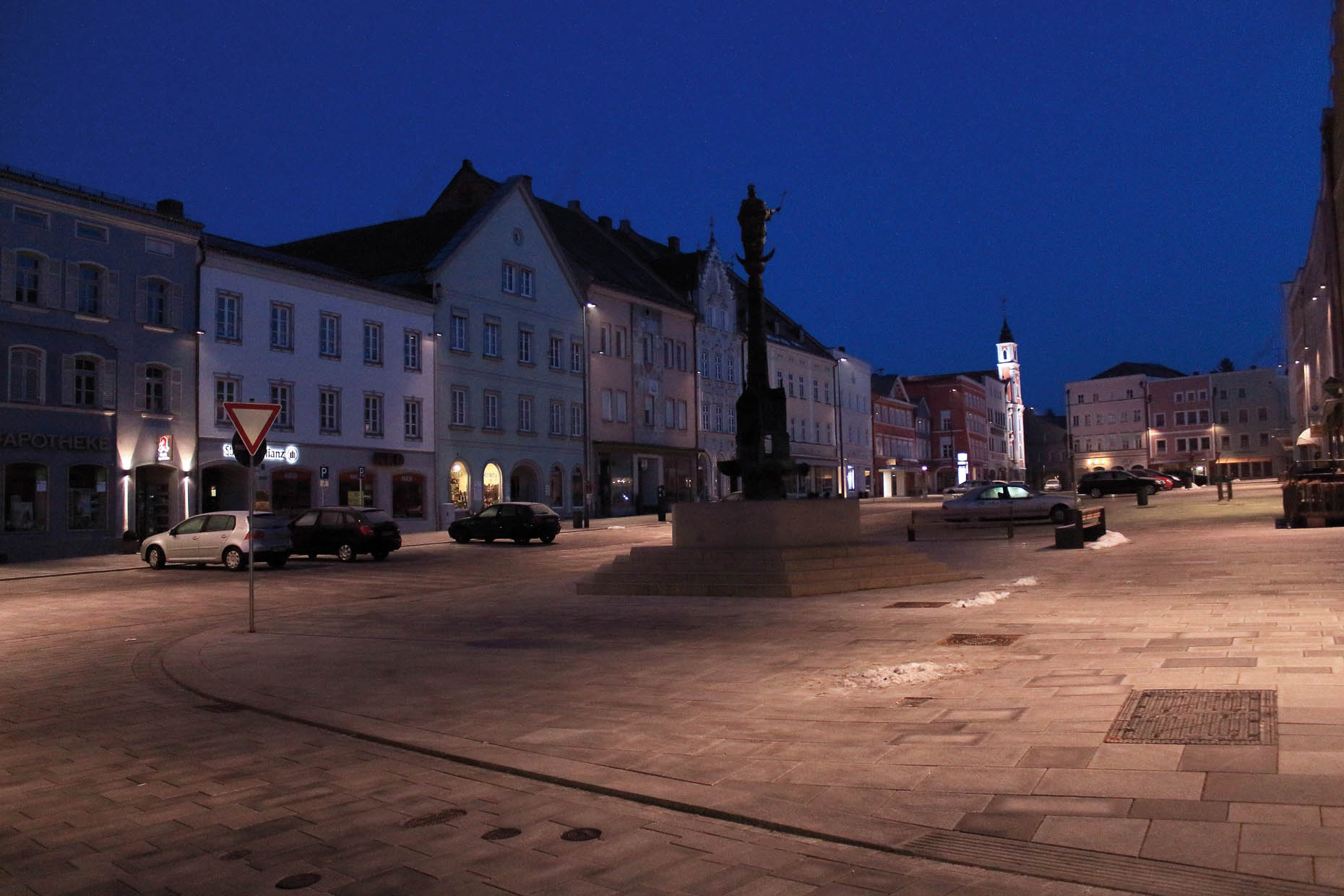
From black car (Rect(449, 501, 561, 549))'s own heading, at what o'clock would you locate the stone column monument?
The stone column monument is roughly at 7 o'clock from the black car.

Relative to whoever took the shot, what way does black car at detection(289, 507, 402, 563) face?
facing away from the viewer and to the left of the viewer

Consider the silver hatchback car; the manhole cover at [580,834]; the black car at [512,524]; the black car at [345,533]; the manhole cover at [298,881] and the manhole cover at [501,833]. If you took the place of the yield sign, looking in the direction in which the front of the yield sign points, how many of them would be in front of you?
3

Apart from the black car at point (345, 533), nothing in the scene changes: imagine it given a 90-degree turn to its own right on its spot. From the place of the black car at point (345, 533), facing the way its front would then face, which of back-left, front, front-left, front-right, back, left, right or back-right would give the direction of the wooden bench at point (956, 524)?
front-right

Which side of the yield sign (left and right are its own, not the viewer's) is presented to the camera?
front

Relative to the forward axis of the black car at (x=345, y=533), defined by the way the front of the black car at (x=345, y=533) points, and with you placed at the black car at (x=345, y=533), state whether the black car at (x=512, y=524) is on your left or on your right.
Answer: on your right

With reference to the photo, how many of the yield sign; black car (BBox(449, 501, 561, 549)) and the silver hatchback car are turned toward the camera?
1

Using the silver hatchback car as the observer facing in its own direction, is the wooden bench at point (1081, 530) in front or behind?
behind

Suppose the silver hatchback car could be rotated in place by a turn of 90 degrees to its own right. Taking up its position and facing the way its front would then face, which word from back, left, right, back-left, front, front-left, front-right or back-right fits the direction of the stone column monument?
right

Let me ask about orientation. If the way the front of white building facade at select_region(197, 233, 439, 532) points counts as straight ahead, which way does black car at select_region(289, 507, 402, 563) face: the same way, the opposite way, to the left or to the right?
the opposite way

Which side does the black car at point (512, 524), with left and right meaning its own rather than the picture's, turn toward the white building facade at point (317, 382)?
front

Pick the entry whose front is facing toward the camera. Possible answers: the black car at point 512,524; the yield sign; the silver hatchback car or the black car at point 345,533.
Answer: the yield sign

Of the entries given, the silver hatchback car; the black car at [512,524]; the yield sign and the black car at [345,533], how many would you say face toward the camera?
1

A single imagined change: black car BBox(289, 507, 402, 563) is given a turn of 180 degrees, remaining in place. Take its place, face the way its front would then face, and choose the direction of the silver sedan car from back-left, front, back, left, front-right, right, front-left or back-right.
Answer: front-left

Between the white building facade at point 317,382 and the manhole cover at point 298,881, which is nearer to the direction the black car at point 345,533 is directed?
the white building facade

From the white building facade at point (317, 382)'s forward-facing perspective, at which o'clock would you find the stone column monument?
The stone column monument is roughly at 1 o'clock from the white building facade.

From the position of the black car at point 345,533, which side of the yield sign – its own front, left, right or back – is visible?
back

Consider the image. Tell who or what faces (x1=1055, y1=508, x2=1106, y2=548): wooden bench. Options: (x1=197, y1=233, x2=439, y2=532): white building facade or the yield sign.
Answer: the white building facade
